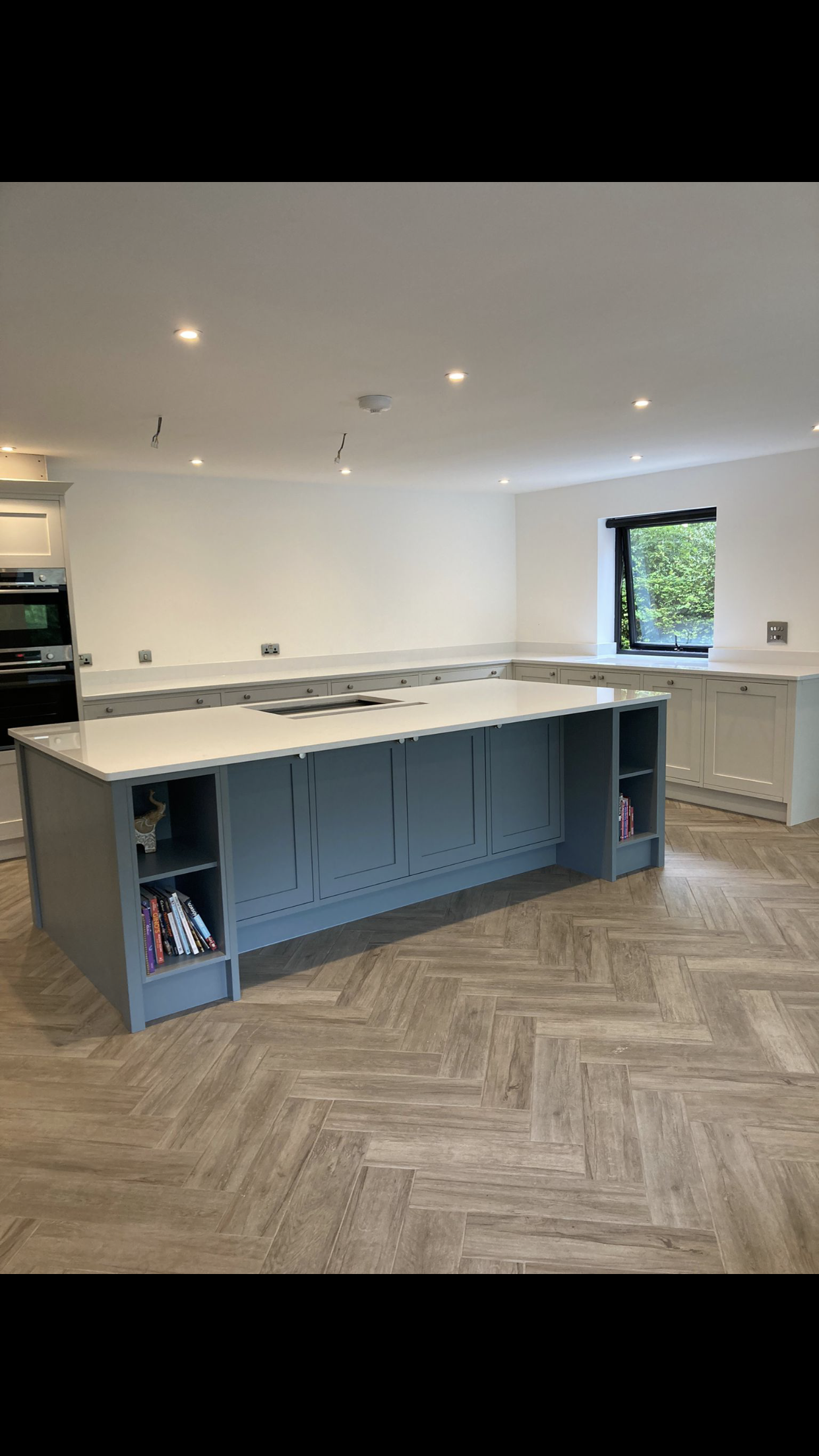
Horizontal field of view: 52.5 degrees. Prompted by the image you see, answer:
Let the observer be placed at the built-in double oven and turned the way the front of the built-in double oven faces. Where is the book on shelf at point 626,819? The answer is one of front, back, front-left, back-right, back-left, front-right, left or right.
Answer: front-left

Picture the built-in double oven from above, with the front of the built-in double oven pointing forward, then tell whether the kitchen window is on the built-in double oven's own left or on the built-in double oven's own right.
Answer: on the built-in double oven's own left

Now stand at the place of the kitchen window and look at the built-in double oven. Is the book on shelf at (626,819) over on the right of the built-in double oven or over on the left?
left

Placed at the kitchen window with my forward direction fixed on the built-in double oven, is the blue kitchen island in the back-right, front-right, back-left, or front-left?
front-left

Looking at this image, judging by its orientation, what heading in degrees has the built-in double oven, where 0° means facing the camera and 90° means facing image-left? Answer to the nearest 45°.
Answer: approximately 0°
